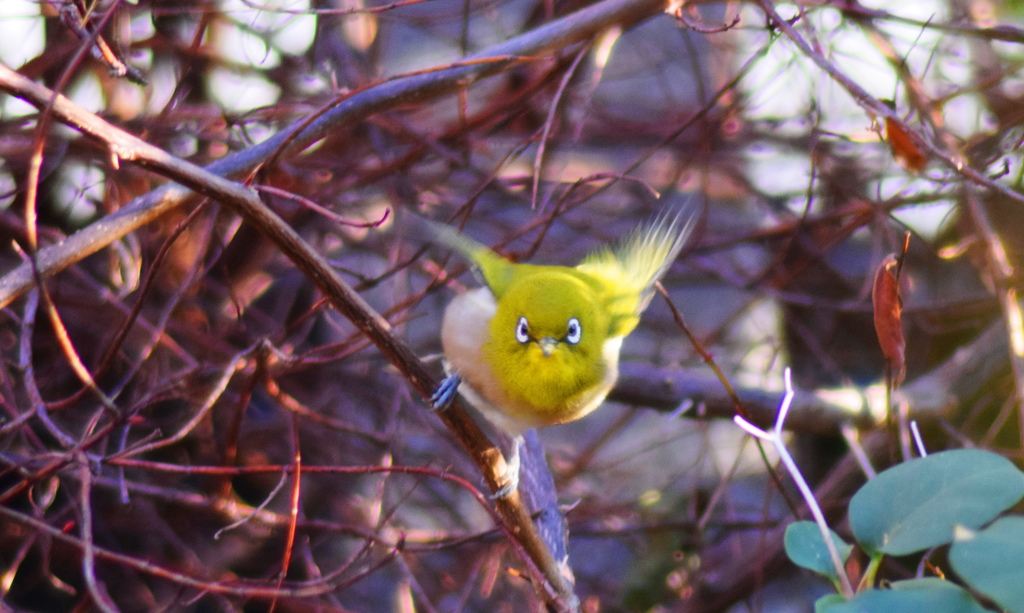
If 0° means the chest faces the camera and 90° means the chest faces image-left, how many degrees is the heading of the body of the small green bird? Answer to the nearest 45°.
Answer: approximately 0°

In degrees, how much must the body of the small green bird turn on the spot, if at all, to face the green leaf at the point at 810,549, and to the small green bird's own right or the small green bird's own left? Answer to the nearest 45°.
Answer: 0° — it already faces it
